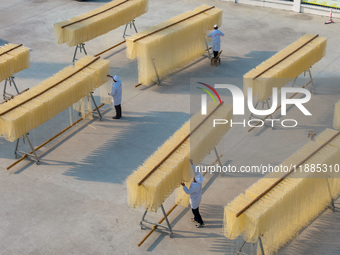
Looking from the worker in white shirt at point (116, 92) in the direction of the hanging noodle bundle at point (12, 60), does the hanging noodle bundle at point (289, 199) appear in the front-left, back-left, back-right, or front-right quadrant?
back-left

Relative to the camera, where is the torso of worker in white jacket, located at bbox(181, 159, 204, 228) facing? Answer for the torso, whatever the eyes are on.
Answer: to the viewer's left

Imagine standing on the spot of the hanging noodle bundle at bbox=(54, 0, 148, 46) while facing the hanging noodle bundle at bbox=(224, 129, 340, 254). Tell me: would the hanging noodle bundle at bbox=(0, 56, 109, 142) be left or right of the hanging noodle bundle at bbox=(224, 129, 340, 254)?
right

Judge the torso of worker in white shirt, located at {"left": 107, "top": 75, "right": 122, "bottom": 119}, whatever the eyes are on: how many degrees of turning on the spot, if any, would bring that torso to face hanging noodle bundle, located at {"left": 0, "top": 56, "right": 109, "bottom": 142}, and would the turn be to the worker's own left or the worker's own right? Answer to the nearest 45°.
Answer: approximately 45° to the worker's own left

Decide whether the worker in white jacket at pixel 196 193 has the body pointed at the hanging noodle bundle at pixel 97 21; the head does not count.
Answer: no

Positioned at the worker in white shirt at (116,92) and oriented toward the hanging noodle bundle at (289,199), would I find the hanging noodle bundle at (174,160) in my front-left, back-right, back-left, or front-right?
front-right

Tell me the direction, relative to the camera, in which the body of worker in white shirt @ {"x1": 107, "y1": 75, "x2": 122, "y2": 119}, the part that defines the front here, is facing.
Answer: to the viewer's left

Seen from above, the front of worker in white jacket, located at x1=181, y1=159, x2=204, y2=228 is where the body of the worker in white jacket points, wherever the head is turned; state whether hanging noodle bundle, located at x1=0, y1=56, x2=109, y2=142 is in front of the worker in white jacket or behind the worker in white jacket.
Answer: in front

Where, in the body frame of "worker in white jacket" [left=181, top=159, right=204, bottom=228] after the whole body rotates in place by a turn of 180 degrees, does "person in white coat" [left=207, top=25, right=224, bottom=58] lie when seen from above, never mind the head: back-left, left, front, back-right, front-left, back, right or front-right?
left

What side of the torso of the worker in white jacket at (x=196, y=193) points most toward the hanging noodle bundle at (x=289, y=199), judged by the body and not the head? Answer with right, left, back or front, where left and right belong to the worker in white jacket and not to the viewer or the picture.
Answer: back

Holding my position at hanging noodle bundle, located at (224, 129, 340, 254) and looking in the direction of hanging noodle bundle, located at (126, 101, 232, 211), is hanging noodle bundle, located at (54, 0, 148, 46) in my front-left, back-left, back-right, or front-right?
front-right

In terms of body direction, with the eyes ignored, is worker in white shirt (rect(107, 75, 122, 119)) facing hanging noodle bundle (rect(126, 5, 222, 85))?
no

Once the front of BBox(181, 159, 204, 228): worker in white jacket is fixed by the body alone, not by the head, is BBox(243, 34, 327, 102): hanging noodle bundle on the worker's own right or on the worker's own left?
on the worker's own right

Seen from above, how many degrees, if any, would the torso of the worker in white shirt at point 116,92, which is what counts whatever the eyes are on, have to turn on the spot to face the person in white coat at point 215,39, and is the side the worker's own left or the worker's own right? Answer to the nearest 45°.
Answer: approximately 135° to the worker's own right

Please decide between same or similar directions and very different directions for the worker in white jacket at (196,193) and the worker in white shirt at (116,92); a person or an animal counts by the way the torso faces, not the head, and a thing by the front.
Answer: same or similar directions

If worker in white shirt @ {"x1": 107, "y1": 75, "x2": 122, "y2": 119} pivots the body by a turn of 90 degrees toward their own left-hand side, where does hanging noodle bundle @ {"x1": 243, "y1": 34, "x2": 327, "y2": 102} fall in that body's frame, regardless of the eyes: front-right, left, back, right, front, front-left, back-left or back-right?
left

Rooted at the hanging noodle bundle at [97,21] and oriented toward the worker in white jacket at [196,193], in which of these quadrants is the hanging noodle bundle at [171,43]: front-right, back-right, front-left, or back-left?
front-left

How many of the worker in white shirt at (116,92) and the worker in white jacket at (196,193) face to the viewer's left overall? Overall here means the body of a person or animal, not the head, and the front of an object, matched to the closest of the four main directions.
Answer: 2

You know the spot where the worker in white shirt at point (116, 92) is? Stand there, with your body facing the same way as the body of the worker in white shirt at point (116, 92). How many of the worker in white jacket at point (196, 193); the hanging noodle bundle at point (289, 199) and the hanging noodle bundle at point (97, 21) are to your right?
1

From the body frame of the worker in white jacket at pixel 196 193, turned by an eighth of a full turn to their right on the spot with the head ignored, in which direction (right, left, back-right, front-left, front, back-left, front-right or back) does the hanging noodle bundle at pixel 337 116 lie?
right

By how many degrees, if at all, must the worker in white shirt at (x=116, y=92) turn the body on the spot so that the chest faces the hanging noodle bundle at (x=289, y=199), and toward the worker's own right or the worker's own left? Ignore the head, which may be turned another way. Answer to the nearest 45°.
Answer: approximately 135° to the worker's own left
